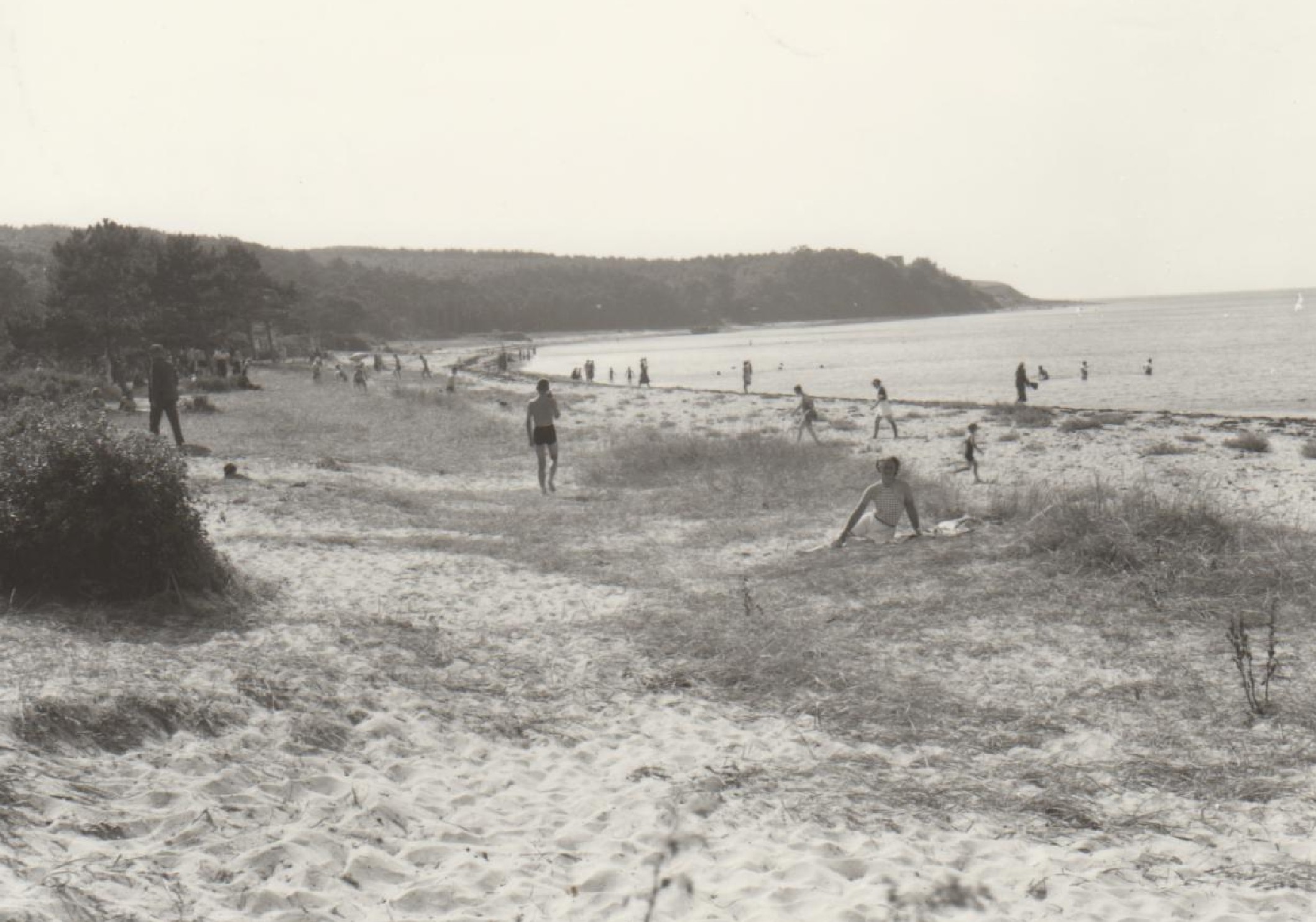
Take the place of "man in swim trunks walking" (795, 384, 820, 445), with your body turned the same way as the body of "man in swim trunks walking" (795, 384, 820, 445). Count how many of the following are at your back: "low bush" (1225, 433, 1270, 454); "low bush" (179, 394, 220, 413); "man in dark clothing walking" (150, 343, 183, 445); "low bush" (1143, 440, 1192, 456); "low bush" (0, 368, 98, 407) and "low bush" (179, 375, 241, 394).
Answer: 2

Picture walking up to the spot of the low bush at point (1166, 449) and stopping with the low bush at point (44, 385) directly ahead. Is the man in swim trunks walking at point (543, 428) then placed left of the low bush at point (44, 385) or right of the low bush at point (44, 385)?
left

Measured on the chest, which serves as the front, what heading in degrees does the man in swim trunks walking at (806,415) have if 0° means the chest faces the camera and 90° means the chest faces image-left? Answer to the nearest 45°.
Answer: approximately 90°

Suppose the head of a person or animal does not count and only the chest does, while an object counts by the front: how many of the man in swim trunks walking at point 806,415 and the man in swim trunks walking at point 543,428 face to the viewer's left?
1

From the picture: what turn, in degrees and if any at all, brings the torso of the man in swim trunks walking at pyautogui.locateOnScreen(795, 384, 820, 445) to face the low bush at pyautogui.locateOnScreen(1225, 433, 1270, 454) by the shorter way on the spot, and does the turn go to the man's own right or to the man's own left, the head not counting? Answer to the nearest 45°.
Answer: approximately 180°

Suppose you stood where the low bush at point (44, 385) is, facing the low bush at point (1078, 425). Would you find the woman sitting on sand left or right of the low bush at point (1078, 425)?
right

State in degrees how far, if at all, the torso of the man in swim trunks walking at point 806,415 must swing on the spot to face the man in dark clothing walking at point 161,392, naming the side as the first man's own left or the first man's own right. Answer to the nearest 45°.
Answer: approximately 45° to the first man's own left
